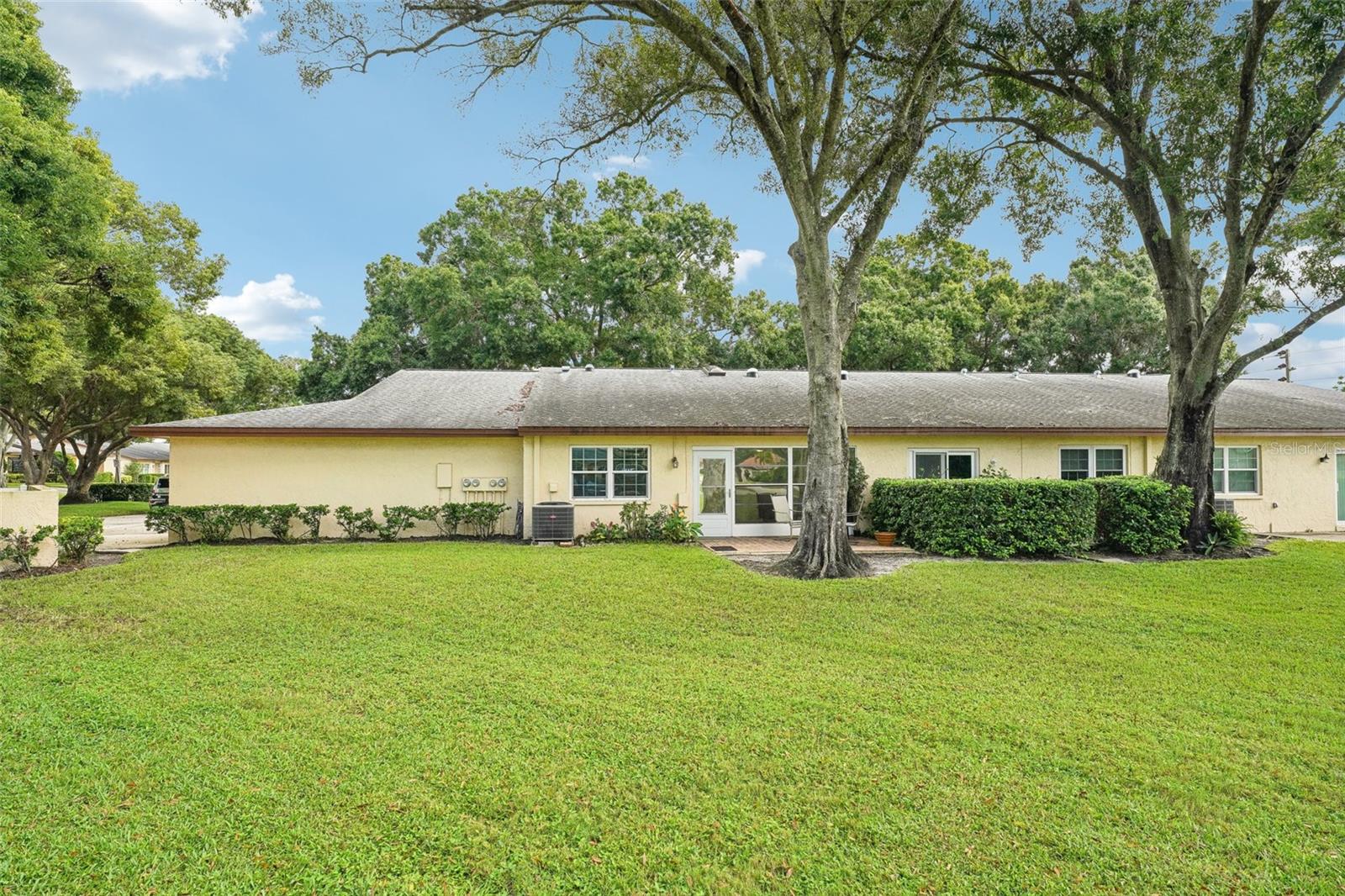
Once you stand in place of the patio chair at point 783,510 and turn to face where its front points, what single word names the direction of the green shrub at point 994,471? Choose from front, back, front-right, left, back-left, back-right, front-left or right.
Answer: front-left

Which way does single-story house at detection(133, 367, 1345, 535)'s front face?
toward the camera

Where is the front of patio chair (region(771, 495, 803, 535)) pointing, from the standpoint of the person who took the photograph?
facing the viewer and to the right of the viewer

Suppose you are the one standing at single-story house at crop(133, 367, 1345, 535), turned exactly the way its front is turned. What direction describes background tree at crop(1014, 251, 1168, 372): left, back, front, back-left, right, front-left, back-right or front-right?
back-left

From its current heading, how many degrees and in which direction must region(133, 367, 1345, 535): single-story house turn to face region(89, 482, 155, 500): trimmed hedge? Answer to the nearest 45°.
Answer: approximately 135° to its right

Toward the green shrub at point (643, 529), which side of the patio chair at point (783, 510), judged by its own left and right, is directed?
right

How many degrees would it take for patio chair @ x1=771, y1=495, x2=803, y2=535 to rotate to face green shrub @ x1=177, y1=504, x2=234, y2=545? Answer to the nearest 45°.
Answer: approximately 135° to its right

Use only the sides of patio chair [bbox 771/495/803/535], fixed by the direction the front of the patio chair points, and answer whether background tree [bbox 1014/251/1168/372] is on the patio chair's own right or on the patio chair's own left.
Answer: on the patio chair's own left
